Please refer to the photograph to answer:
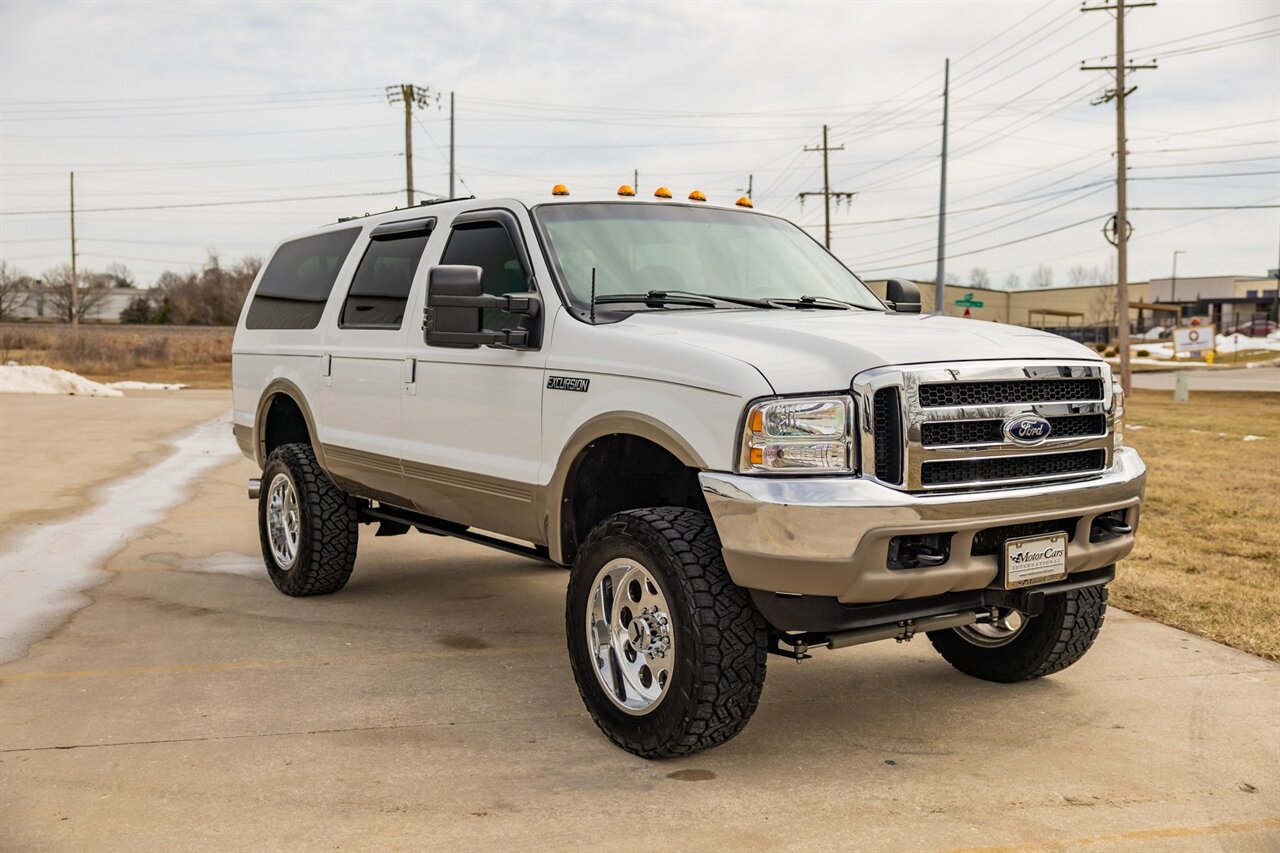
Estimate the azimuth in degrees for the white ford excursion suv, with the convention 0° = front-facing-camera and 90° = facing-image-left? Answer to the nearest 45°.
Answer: approximately 315°

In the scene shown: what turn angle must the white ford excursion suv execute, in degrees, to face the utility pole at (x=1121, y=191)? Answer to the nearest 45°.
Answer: approximately 135° to its left
